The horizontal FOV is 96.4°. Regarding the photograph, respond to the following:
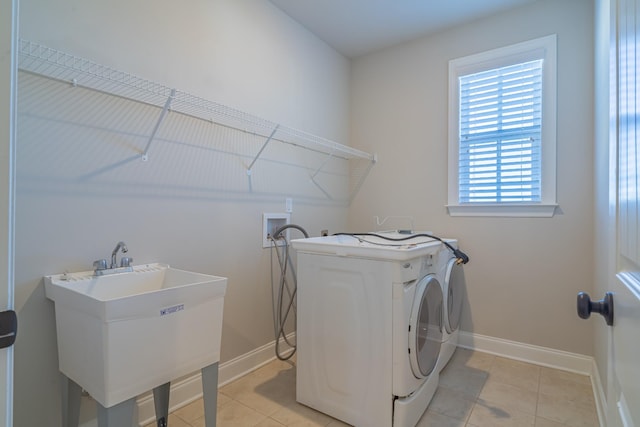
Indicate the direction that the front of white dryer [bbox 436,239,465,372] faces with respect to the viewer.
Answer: facing to the right of the viewer

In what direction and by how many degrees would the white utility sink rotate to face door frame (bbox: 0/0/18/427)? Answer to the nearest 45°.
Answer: approximately 45° to its right

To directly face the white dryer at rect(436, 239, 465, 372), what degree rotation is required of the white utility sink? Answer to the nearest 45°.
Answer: approximately 45° to its left

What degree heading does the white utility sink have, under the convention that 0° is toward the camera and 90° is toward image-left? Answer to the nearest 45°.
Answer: approximately 315°

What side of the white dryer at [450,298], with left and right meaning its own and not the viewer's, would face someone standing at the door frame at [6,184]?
right

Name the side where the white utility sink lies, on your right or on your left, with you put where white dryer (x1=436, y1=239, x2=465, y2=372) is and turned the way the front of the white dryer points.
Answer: on your right

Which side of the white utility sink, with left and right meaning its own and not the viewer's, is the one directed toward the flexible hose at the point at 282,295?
left
